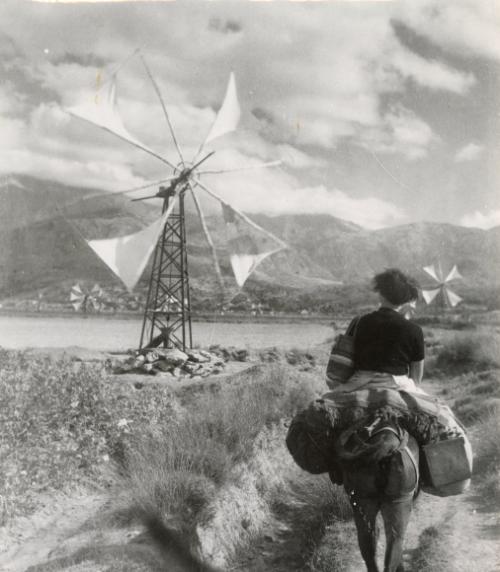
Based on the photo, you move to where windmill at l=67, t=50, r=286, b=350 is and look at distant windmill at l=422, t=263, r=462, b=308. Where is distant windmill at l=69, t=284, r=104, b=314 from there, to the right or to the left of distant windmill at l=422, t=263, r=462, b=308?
left

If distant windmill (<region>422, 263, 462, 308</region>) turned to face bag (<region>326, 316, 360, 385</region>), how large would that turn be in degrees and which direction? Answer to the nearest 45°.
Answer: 0° — it already faces it

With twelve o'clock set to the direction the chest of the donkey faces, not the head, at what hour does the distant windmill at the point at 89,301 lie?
The distant windmill is roughly at 11 o'clock from the donkey.

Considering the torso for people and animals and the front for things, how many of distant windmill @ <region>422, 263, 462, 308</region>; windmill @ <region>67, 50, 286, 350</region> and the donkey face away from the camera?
1

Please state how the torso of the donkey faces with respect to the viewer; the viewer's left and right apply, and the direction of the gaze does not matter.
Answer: facing away from the viewer

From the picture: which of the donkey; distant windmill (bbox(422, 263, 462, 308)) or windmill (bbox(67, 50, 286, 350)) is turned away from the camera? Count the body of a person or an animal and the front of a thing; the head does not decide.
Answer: the donkey

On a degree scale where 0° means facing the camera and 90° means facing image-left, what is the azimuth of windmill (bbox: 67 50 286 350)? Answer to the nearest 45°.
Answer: approximately 315°

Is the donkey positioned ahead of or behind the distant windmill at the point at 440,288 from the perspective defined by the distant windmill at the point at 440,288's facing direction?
ahead

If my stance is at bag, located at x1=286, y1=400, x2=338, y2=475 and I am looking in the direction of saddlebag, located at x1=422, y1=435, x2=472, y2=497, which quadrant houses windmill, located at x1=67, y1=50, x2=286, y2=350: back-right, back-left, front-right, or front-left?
back-left

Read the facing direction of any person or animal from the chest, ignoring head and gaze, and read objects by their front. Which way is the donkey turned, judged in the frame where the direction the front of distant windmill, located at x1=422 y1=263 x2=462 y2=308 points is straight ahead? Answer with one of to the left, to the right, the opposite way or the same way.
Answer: the opposite way

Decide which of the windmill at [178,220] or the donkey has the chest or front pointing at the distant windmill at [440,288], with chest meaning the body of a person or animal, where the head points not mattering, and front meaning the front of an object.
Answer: the donkey
